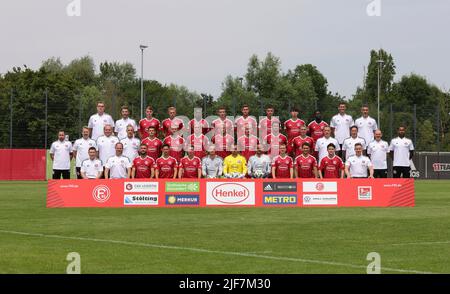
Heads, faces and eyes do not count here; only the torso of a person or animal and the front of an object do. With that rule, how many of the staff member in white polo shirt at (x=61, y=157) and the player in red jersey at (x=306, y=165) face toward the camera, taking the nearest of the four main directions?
2

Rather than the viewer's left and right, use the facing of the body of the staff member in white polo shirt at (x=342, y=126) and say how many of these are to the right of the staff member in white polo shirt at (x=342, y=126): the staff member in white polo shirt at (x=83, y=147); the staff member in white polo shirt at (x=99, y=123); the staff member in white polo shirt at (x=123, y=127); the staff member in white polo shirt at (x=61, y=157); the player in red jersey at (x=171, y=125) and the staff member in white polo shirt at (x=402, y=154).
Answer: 5

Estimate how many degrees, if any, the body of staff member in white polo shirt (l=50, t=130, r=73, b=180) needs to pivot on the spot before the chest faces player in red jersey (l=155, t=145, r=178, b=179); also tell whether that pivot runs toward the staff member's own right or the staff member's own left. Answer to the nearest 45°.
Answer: approximately 45° to the staff member's own left

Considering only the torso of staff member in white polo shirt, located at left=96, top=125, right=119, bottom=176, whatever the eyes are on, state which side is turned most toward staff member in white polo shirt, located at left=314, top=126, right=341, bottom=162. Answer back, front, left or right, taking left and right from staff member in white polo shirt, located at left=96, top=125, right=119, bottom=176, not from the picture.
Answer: left

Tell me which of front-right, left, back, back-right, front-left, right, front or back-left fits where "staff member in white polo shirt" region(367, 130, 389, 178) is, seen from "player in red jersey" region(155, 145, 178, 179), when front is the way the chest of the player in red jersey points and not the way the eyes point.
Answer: left

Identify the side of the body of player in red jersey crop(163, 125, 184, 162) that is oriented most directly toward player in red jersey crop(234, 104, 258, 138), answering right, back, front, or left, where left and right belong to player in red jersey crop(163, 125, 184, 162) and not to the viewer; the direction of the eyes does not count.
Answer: left

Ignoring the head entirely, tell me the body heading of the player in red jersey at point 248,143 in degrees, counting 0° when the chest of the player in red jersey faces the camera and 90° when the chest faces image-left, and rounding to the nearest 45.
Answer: approximately 0°

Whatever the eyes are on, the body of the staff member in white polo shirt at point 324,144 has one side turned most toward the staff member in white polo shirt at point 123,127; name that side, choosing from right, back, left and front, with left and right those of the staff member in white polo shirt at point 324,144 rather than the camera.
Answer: right

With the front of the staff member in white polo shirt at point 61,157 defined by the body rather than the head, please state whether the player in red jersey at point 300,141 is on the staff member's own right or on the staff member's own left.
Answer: on the staff member's own left

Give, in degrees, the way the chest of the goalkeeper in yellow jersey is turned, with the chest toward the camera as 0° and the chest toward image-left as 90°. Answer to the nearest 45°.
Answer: approximately 0°

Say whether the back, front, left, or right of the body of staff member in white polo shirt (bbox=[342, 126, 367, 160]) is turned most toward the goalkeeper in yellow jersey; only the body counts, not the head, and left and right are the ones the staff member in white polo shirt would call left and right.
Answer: right
